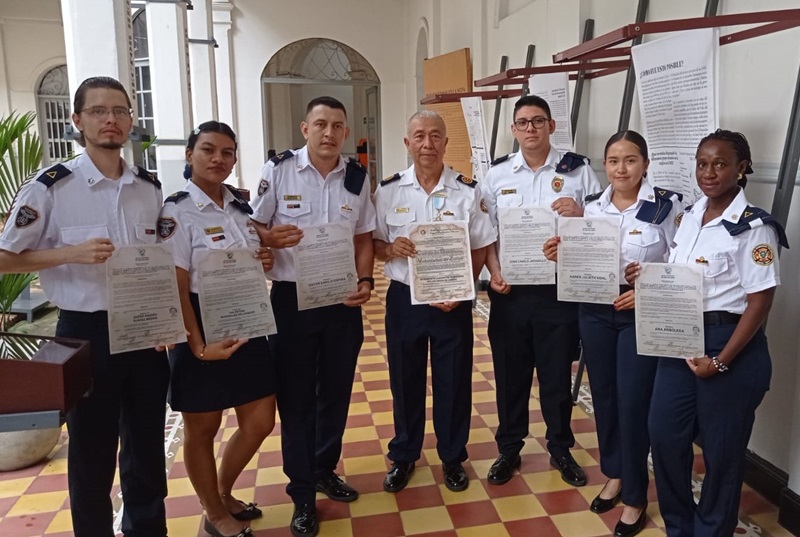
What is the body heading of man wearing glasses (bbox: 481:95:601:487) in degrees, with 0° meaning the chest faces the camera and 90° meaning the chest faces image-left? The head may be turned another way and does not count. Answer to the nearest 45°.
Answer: approximately 0°

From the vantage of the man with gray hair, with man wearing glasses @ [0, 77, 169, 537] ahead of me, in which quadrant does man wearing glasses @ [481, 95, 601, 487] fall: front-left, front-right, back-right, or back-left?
back-left

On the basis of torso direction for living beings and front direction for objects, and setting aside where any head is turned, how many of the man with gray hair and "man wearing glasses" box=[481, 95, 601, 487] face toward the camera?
2

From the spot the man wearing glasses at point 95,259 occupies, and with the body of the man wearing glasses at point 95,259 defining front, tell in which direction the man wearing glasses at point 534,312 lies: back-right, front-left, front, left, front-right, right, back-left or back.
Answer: front-left

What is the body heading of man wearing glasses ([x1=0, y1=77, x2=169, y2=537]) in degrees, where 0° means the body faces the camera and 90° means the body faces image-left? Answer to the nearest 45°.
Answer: approximately 315°

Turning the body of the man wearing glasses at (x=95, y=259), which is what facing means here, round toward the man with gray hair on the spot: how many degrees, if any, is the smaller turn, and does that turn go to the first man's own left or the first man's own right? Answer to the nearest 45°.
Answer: approximately 45° to the first man's own left
